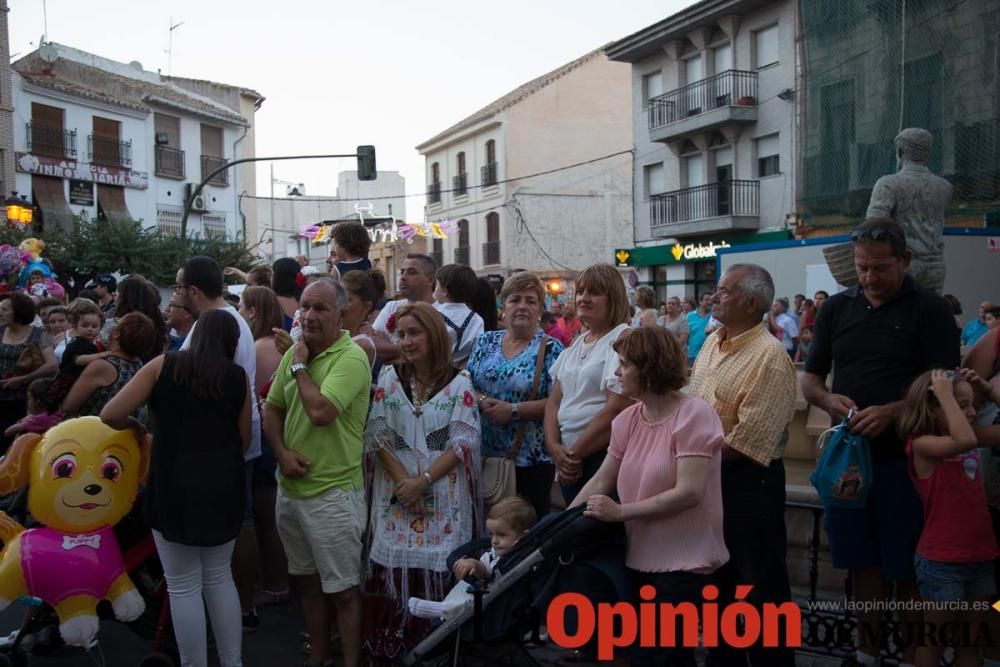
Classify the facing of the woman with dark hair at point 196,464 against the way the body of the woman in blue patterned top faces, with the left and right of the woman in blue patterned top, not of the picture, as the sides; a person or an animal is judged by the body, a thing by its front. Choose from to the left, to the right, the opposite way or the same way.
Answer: the opposite way

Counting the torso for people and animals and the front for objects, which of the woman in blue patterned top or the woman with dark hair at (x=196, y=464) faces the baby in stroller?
the woman in blue patterned top

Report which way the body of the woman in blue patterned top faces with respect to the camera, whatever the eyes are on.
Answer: toward the camera

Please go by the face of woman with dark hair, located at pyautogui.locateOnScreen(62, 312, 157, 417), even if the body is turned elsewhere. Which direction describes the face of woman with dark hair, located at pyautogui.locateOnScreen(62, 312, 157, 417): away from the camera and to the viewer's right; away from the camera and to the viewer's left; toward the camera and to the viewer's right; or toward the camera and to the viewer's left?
away from the camera and to the viewer's left

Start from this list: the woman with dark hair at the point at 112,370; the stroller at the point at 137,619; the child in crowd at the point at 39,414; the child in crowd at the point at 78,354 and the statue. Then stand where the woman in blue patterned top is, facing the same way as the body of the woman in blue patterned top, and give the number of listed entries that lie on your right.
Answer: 4

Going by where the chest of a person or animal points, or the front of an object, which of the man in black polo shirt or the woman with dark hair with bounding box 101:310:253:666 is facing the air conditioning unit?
the woman with dark hair

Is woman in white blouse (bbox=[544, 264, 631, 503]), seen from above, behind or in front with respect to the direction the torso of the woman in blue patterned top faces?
in front

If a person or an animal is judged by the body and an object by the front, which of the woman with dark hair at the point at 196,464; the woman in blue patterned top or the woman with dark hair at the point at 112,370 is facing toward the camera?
the woman in blue patterned top

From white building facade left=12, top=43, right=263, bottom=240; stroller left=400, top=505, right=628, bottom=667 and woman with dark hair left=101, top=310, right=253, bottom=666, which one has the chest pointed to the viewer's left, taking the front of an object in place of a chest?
the stroller

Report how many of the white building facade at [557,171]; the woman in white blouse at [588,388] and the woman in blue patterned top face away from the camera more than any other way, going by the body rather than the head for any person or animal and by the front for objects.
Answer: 0

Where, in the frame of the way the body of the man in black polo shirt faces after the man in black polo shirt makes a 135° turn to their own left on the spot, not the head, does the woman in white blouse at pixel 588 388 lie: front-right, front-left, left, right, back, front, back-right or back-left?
back

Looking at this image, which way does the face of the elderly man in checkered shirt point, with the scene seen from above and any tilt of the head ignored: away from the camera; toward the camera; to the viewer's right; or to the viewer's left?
to the viewer's left

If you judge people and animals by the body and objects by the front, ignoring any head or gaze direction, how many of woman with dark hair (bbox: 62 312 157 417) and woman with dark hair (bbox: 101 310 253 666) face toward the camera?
0

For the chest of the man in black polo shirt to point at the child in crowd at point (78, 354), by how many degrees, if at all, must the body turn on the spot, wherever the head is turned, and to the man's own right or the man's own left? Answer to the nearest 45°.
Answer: approximately 45° to the man's own right

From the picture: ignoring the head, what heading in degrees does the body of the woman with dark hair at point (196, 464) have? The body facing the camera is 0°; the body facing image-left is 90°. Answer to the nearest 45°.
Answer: approximately 180°

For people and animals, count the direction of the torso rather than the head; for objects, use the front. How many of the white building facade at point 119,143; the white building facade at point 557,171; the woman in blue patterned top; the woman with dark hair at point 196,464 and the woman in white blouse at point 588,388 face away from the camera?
1

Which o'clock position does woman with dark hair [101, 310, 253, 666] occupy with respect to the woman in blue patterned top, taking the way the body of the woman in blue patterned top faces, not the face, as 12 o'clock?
The woman with dark hair is roughly at 2 o'clock from the woman in blue patterned top.
